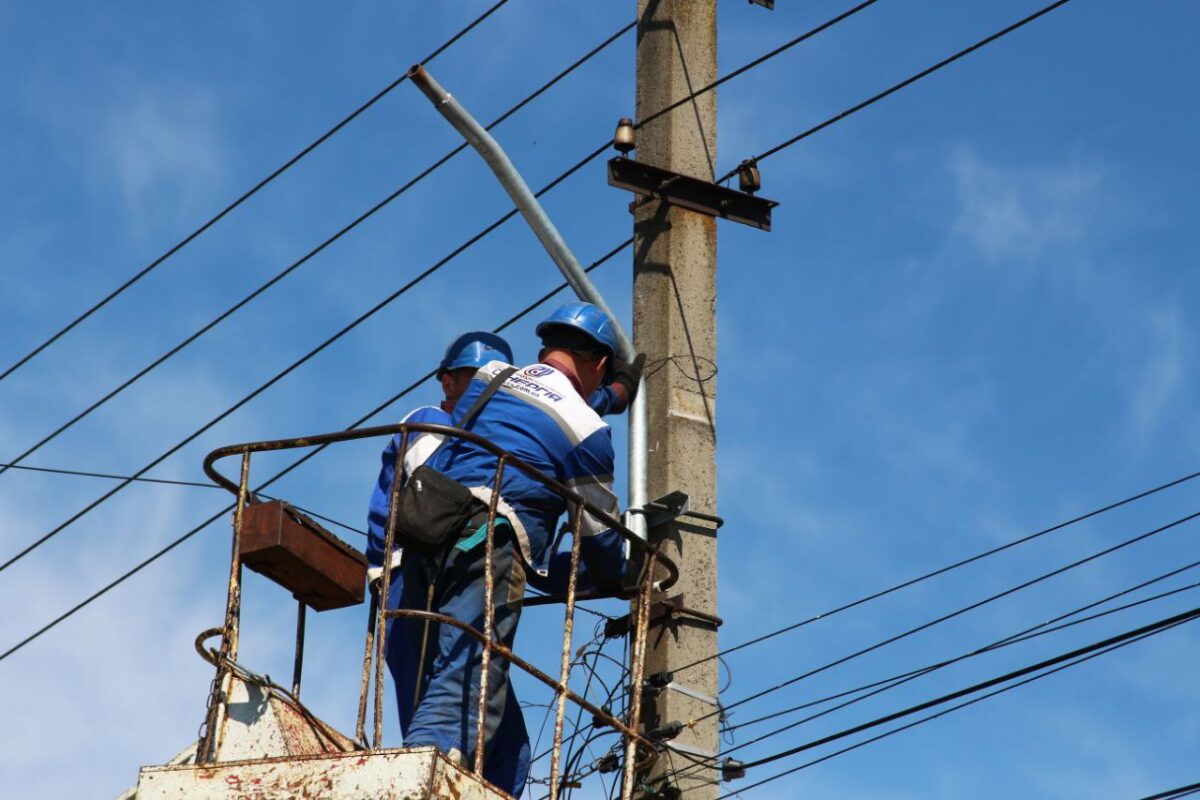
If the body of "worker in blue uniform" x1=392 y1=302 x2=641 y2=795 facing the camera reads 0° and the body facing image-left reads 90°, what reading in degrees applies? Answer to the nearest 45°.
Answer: approximately 225°

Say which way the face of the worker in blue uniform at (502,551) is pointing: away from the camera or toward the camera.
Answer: away from the camera
